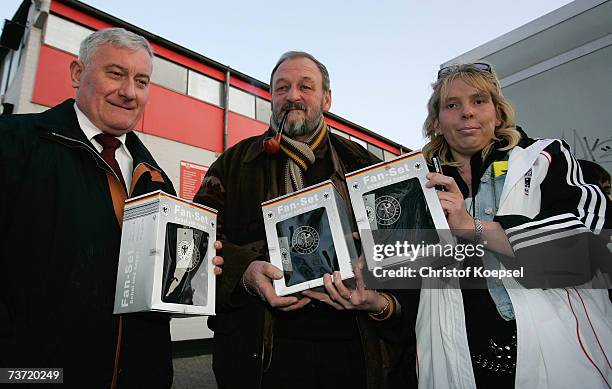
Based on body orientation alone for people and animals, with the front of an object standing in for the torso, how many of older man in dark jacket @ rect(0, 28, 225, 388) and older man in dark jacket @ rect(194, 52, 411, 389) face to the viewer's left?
0

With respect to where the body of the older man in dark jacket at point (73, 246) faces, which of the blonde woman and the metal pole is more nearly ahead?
the blonde woman

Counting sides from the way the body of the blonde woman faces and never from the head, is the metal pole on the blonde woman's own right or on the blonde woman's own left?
on the blonde woman's own right

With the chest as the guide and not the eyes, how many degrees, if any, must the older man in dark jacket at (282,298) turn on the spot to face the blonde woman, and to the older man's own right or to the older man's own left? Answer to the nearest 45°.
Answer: approximately 45° to the older man's own left

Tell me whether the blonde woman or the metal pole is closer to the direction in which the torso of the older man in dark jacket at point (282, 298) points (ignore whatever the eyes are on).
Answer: the blonde woman

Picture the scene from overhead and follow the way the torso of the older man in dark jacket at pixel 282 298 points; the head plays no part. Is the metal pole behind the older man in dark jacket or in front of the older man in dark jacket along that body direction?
behind

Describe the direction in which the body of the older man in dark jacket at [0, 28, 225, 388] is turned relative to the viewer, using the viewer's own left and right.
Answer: facing the viewer and to the right of the viewer

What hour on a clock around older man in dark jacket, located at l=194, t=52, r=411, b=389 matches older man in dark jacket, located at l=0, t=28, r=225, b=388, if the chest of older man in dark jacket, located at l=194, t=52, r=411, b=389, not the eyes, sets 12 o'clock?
older man in dark jacket, located at l=0, t=28, r=225, b=388 is roughly at 2 o'clock from older man in dark jacket, located at l=194, t=52, r=411, b=389.

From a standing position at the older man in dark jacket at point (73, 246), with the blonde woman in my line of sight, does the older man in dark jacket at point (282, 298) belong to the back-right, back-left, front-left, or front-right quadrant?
front-left

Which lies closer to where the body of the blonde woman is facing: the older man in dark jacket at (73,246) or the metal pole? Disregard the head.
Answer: the older man in dark jacket

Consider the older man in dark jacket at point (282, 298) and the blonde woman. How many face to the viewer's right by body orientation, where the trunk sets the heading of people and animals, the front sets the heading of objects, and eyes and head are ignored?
0

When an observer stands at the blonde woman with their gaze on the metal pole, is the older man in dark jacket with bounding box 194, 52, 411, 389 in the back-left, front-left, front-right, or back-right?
front-left

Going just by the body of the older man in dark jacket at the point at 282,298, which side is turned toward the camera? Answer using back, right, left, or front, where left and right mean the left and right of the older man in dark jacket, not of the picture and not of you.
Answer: front

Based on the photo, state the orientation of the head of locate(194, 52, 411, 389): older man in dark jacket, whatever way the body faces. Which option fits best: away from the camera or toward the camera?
toward the camera

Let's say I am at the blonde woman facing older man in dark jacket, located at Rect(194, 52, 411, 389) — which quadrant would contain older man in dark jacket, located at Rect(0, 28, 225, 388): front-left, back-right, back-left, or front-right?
front-left
